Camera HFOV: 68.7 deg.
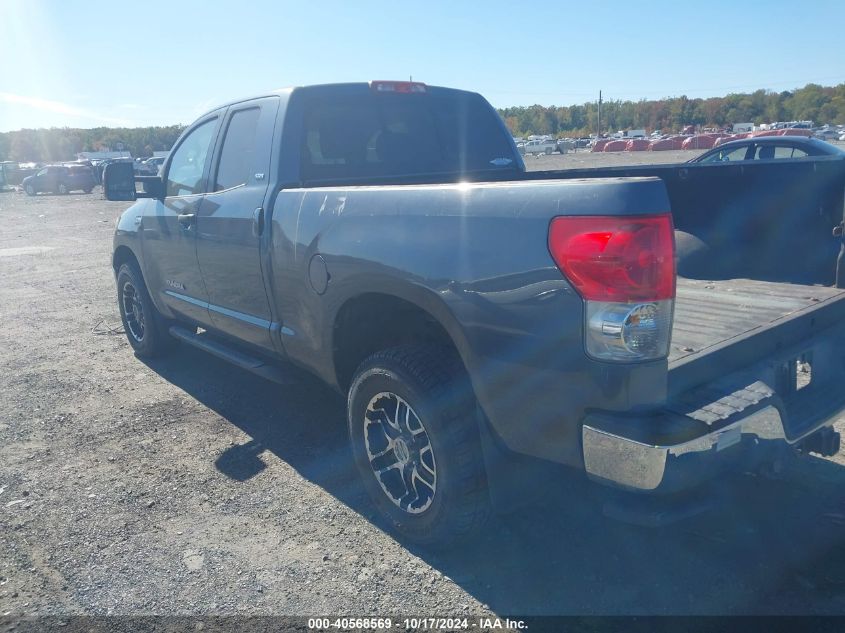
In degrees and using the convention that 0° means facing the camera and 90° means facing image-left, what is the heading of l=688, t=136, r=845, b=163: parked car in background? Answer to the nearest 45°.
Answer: approximately 90°

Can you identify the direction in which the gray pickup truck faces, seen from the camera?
facing away from the viewer and to the left of the viewer

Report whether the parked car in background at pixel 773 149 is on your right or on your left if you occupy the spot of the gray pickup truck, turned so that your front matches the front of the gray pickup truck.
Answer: on your right

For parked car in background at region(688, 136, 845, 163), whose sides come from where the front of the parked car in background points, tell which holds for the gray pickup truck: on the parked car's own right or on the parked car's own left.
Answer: on the parked car's own left
